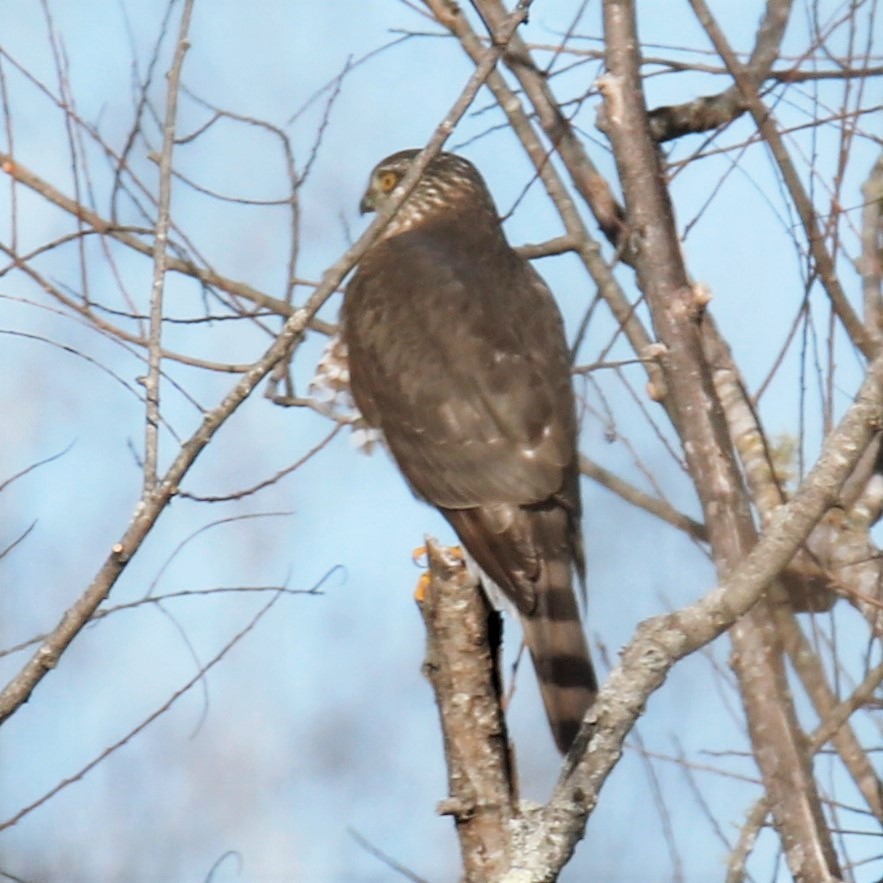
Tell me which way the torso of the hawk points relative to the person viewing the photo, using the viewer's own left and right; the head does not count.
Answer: facing away from the viewer and to the left of the viewer
